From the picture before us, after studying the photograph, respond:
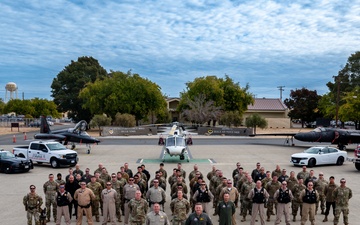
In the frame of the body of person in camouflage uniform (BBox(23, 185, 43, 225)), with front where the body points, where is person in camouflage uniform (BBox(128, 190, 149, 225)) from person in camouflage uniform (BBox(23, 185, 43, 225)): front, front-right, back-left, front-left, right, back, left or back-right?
front-left

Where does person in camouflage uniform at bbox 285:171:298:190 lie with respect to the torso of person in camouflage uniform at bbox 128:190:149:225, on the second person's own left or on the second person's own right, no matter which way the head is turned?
on the second person's own left

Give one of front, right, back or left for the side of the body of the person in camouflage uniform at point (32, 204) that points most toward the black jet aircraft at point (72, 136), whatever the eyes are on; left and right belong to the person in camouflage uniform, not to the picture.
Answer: back

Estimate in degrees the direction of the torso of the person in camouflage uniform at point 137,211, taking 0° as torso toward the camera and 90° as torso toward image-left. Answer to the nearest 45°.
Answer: approximately 0°

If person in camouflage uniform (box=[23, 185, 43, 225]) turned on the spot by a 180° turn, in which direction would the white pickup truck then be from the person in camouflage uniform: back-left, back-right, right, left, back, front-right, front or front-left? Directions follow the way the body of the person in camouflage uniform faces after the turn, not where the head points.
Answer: front

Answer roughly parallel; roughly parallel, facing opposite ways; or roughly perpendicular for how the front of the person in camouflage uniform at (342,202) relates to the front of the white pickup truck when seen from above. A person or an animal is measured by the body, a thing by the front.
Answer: roughly perpendicular

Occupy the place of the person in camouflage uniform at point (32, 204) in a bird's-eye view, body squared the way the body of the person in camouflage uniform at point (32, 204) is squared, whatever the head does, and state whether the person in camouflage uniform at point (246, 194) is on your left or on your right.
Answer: on your left

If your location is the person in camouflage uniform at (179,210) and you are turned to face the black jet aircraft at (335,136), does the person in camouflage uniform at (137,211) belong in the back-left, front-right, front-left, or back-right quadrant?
back-left

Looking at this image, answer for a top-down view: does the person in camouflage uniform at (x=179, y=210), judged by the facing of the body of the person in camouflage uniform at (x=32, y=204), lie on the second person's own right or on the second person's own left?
on the second person's own left
